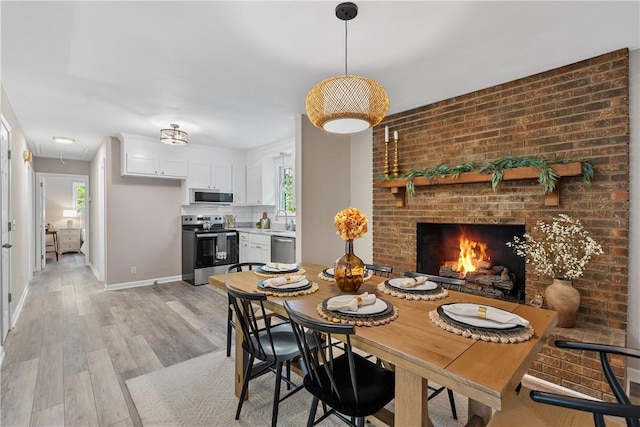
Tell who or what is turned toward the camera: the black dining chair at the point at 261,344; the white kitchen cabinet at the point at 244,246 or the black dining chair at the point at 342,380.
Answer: the white kitchen cabinet

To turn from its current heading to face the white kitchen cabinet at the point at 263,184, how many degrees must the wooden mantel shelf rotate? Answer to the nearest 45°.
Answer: approximately 45° to its right

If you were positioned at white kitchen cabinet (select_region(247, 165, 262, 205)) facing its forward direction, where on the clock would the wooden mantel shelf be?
The wooden mantel shelf is roughly at 11 o'clock from the white kitchen cabinet.

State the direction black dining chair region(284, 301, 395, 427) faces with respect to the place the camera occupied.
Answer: facing away from the viewer and to the right of the viewer

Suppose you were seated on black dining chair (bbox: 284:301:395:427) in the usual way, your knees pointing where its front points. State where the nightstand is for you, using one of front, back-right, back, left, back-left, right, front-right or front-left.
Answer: left

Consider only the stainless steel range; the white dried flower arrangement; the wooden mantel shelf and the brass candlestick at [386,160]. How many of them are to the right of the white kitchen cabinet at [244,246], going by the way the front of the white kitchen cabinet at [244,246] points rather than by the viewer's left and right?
1

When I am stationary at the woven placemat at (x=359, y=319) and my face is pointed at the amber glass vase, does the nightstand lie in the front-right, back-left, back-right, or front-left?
front-left

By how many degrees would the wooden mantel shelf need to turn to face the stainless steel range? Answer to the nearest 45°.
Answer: approximately 45° to its right

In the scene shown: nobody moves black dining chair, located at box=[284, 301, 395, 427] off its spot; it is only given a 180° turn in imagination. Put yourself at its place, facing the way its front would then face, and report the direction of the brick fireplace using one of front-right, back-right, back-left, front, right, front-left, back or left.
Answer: back

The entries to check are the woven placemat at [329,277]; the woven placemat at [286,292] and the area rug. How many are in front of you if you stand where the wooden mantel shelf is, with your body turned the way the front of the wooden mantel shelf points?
3

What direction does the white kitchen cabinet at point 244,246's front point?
toward the camera

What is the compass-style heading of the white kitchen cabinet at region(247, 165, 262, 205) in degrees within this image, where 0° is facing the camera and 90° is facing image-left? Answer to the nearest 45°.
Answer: approximately 0°

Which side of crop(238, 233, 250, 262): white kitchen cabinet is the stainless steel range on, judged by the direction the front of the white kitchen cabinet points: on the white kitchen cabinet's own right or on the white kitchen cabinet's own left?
on the white kitchen cabinet's own right

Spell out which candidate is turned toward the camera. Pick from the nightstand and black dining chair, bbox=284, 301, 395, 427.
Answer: the nightstand

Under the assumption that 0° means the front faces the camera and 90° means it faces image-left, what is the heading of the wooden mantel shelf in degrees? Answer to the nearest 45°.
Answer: approximately 45°

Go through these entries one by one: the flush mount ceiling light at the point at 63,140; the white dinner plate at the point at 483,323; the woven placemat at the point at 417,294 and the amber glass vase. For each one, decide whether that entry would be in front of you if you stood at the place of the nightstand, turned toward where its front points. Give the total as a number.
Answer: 4

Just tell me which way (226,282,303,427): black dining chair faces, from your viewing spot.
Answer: facing away from the viewer and to the right of the viewer

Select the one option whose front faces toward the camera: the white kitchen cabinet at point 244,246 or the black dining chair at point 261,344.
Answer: the white kitchen cabinet

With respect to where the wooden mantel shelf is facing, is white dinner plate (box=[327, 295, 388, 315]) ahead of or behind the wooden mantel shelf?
ahead

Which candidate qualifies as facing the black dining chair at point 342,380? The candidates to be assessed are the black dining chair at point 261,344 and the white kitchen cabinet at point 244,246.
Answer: the white kitchen cabinet

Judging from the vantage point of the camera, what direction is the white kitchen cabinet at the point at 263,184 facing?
facing the viewer and to the left of the viewer
